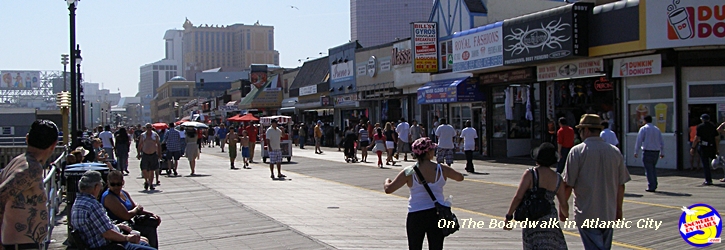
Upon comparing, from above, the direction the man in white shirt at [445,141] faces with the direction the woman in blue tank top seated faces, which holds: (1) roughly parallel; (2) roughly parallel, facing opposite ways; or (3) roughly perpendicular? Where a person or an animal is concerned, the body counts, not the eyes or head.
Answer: roughly perpendicular

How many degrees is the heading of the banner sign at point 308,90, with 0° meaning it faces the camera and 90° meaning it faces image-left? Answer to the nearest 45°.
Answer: approximately 45°

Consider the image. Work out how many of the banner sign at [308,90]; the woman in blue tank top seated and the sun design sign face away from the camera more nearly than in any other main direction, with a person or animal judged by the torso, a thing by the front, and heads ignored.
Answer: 0

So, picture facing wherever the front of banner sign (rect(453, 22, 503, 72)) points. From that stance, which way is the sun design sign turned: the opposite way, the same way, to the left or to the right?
the same way

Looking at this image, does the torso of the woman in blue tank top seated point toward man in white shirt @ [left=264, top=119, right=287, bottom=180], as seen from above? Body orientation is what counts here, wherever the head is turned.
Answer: no

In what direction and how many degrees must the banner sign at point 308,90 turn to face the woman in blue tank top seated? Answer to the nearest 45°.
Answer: approximately 45° to its left

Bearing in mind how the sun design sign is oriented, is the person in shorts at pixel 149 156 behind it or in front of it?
in front

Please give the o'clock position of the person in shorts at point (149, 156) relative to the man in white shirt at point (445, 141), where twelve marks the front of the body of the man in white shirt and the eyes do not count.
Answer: The person in shorts is roughly at 8 o'clock from the man in white shirt.

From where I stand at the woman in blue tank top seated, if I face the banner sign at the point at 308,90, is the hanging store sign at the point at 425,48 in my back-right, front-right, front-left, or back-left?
front-right

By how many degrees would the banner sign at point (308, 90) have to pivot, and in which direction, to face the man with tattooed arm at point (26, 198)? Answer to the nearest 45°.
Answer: approximately 45° to its left

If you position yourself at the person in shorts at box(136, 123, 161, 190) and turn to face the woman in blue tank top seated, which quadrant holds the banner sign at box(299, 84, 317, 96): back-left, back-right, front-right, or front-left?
back-left

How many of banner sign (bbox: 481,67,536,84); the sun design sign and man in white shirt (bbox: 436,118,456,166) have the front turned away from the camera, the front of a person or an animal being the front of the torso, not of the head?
1

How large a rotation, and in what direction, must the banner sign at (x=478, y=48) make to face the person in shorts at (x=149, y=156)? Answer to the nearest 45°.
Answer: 0° — it already faces them

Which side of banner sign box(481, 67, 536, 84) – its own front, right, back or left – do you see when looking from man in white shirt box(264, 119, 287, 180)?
front

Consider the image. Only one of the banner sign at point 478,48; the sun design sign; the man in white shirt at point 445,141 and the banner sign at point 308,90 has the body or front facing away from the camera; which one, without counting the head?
the man in white shirt

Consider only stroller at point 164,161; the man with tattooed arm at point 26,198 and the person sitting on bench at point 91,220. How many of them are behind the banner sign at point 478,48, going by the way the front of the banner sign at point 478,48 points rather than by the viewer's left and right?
0

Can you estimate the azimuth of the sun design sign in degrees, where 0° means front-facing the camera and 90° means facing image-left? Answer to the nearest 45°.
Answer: approximately 45°

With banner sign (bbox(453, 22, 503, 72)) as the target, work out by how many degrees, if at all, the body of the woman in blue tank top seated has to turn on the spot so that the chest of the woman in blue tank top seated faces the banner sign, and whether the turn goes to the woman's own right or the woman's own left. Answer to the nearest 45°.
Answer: approximately 90° to the woman's own left
